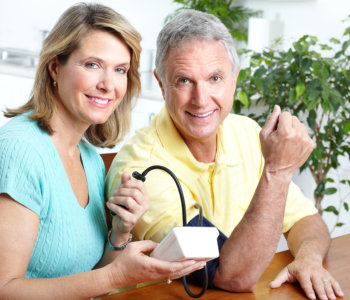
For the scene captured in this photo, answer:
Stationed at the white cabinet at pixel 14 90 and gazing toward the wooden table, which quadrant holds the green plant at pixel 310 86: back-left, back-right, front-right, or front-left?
front-left

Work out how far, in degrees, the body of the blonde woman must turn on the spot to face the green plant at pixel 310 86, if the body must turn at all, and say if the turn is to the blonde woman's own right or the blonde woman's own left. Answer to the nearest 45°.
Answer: approximately 90° to the blonde woman's own left

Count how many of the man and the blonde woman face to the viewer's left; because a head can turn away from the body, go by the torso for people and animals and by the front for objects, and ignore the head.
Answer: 0

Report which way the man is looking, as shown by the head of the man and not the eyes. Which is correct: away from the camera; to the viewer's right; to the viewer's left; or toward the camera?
toward the camera

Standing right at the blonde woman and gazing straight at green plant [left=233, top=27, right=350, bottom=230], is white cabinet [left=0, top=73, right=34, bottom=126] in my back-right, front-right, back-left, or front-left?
front-left

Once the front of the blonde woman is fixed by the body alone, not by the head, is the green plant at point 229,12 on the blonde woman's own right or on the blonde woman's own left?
on the blonde woman's own left

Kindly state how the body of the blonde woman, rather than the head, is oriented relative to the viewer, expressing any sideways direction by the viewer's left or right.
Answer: facing the viewer and to the right of the viewer

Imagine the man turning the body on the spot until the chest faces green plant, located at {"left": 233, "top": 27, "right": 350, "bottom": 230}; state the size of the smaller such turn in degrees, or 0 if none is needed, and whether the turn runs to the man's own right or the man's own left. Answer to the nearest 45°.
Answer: approximately 180°

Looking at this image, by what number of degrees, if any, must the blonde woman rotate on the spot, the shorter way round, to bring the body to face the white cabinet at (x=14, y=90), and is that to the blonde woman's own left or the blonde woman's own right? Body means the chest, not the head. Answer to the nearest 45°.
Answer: approximately 135° to the blonde woman's own left

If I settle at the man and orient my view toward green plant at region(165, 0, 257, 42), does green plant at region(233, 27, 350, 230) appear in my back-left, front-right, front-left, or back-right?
front-right

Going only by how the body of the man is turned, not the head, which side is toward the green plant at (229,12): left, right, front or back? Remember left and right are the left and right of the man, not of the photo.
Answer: back

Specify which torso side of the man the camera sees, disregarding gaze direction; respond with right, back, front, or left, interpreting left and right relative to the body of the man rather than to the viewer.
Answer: front
